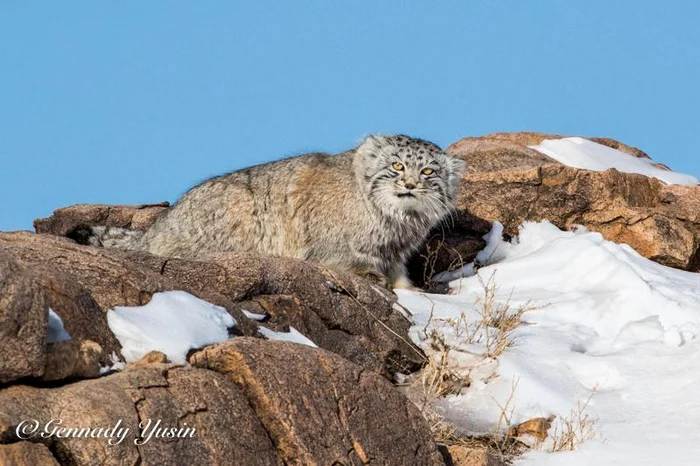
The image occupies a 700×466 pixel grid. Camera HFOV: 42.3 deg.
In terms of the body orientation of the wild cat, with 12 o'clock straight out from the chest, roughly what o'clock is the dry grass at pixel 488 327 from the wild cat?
The dry grass is roughly at 2 o'clock from the wild cat.

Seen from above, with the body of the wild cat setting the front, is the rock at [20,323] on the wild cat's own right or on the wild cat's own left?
on the wild cat's own right

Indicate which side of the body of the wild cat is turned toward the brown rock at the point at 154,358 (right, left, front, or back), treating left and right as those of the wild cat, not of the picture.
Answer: right

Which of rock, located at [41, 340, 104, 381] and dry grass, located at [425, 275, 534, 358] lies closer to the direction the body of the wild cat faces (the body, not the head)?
the dry grass

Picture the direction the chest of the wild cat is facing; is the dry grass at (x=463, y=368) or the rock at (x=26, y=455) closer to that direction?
the dry grass

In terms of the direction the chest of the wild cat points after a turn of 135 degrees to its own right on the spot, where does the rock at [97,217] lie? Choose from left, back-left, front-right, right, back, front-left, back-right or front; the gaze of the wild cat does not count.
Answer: right

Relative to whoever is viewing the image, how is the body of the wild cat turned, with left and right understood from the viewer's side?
facing to the right of the viewer

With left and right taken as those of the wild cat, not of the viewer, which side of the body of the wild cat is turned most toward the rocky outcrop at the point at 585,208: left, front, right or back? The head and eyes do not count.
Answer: front

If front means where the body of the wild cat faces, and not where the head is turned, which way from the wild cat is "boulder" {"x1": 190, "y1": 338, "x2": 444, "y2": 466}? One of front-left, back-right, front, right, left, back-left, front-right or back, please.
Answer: right

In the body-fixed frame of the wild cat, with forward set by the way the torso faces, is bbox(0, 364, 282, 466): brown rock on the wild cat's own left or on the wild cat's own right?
on the wild cat's own right

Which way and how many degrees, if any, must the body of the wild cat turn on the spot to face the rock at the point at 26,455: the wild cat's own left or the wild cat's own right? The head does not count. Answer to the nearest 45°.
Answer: approximately 90° to the wild cat's own right

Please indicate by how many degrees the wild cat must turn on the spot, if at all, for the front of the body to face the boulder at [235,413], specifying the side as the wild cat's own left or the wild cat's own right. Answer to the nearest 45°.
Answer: approximately 90° to the wild cat's own right
